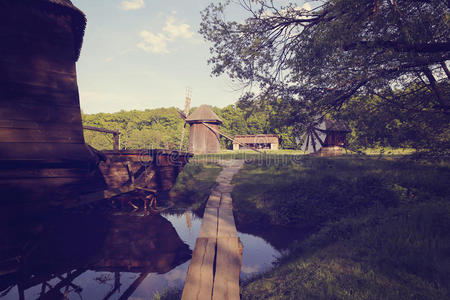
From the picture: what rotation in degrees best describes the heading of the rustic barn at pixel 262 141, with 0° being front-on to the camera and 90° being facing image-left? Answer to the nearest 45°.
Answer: approximately 0°

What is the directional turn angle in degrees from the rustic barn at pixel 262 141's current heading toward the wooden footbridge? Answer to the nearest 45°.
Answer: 0° — it already faces it
